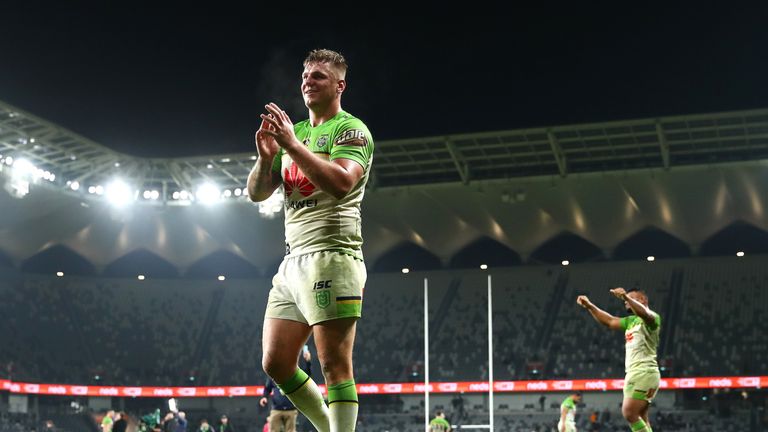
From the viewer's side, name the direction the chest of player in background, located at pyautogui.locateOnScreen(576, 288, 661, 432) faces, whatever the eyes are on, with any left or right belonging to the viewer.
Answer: facing the viewer and to the left of the viewer

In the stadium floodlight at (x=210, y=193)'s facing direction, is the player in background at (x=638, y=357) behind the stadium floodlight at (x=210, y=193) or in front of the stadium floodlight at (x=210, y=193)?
in front

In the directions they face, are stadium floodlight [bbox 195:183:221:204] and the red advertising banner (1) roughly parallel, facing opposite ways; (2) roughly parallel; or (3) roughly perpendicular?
roughly parallel

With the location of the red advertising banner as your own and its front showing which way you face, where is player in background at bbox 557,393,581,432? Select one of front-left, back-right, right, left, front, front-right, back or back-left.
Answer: front

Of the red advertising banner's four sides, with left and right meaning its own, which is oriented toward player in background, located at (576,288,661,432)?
front

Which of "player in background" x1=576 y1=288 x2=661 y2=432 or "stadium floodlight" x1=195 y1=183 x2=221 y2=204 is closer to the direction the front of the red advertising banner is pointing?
the player in background

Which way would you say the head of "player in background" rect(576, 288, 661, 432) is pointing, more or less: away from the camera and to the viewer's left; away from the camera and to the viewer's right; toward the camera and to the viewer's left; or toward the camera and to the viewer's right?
toward the camera and to the viewer's left

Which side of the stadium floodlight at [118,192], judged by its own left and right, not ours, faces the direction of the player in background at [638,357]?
front

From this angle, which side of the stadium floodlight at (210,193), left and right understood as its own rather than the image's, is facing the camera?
front

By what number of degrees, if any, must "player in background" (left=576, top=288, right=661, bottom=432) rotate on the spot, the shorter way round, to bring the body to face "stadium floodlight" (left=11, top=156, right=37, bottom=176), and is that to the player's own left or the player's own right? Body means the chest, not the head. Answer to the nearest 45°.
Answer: approximately 90° to the player's own right

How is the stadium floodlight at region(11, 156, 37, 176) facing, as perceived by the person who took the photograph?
facing the viewer and to the right of the viewer

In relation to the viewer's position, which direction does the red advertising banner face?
facing the viewer
